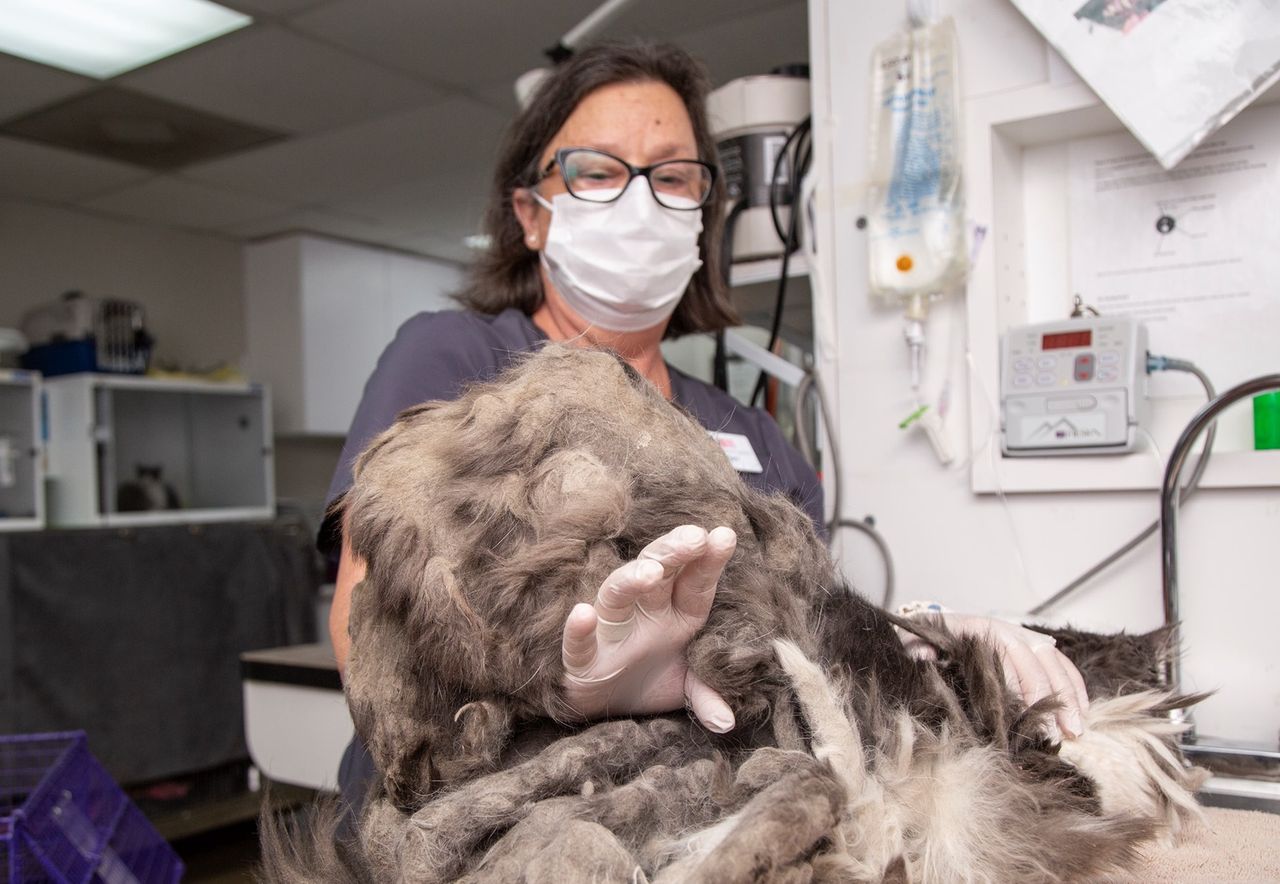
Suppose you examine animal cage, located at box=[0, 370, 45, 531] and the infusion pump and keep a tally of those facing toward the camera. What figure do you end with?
2

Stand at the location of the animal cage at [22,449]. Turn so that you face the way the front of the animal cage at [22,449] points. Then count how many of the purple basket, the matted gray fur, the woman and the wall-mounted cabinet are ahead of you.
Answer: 3

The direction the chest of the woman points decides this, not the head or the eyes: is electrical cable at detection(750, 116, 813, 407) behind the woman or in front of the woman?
behind

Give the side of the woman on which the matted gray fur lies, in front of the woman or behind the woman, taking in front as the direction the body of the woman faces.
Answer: in front

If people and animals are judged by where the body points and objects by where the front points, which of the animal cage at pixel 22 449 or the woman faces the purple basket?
the animal cage

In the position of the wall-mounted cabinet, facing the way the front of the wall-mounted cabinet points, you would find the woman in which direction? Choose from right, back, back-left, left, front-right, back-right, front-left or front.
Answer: front-right

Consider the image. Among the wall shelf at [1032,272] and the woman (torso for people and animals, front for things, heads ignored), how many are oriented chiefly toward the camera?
2

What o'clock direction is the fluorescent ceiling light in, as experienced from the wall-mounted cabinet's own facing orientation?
The fluorescent ceiling light is roughly at 2 o'clock from the wall-mounted cabinet.

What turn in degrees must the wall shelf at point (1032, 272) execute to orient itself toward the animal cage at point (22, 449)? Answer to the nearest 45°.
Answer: approximately 90° to its right

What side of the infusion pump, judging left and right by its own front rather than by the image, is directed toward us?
front
